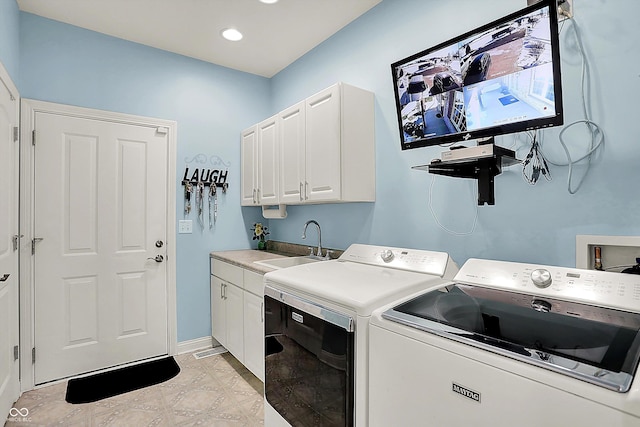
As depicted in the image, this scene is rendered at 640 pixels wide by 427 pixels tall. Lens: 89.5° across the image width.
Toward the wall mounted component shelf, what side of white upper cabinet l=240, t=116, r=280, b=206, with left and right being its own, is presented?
left

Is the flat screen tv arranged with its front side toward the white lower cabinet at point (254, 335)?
no

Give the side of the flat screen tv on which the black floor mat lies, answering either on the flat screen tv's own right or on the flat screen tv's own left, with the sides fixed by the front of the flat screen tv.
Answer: on the flat screen tv's own right

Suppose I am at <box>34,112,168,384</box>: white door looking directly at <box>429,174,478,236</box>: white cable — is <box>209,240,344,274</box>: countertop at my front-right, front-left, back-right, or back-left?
front-left

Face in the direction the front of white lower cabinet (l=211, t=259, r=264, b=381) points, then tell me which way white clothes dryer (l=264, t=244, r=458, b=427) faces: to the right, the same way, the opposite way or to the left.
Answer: the same way

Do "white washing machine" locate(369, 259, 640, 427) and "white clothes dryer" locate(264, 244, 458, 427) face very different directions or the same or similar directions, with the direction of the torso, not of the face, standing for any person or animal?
same or similar directions

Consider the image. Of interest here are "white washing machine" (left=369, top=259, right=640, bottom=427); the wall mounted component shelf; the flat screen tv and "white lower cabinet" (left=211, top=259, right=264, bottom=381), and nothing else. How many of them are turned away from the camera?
0

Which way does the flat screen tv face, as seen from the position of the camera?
facing the viewer and to the left of the viewer
